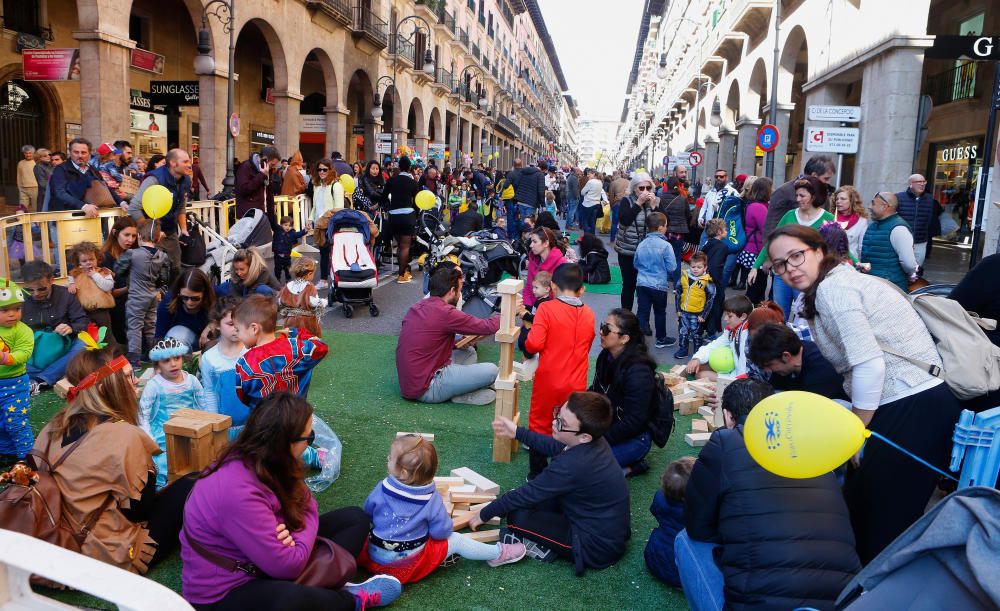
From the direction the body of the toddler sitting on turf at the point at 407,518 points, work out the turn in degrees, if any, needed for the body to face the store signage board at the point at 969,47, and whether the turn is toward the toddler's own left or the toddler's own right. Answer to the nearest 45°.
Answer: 0° — they already face it

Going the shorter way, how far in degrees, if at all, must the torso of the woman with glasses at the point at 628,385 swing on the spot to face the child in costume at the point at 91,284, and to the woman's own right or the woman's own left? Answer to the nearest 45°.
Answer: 0° — they already face them

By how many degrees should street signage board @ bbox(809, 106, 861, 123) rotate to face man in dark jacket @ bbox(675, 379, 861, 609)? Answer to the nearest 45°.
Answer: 0° — it already faces them

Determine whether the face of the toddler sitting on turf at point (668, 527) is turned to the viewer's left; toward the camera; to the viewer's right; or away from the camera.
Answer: away from the camera

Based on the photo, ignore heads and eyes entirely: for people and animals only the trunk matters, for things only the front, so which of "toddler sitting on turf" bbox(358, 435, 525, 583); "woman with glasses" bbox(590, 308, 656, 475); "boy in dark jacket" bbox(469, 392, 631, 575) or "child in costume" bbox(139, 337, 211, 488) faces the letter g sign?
the toddler sitting on turf

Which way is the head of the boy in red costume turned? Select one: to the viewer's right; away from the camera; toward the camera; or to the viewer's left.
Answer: away from the camera

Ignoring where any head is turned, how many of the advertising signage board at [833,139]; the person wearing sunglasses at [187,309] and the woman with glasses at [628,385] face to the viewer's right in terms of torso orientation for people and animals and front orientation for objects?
0

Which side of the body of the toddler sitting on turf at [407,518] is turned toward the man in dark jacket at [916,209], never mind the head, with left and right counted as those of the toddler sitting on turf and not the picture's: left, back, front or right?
front

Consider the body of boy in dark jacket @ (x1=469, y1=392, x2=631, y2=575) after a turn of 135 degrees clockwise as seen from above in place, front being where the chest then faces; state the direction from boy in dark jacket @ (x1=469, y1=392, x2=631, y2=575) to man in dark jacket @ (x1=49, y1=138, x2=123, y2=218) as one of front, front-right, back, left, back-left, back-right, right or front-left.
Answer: left

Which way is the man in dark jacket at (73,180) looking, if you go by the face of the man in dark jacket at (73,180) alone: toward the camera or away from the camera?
toward the camera

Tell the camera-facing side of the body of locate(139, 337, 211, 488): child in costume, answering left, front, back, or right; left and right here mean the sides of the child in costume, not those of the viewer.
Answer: front

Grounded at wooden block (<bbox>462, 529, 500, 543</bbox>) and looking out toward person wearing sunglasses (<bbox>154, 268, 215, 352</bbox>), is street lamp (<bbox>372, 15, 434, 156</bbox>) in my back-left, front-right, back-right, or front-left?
front-right

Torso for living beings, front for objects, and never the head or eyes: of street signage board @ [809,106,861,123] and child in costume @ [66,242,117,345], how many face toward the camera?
2

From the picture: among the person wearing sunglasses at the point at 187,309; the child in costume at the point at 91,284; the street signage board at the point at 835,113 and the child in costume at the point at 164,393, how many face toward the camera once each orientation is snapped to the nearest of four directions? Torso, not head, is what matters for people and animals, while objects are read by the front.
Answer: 4

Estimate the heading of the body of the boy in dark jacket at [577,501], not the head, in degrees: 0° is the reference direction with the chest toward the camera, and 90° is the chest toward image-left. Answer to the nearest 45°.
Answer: approximately 90°

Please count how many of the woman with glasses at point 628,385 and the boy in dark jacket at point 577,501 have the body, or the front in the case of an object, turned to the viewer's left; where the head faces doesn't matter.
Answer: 2

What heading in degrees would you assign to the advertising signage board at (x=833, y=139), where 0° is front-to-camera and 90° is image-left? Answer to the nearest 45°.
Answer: approximately 0°

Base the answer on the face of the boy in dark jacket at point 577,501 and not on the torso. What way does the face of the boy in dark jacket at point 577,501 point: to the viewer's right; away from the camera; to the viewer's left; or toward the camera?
to the viewer's left

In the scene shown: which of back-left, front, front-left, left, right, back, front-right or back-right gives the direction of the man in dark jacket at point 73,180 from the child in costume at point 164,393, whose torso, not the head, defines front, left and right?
back

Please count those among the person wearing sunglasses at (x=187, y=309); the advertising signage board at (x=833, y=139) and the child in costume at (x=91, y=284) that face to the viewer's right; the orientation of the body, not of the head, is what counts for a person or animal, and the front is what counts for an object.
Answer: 0
